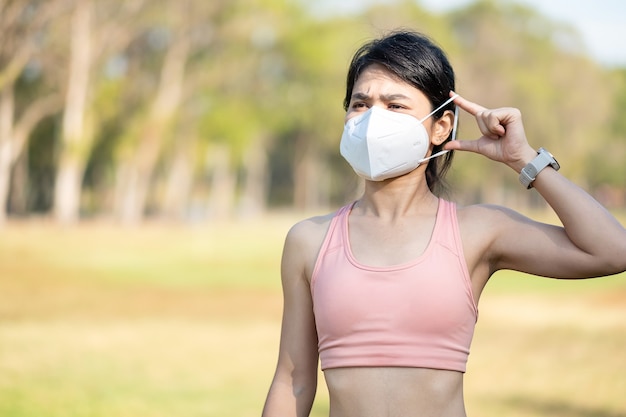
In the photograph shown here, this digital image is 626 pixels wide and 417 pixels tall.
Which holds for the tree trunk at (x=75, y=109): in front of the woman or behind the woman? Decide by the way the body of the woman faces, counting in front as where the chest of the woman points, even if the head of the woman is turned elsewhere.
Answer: behind

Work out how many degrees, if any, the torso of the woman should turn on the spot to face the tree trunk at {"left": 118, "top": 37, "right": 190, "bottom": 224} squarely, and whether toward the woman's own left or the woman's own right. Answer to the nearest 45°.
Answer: approximately 180°

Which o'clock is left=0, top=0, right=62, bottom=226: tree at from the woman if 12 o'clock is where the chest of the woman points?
The tree is roughly at 5 o'clock from the woman.

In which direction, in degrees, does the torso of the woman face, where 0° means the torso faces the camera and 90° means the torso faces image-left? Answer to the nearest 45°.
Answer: approximately 0°

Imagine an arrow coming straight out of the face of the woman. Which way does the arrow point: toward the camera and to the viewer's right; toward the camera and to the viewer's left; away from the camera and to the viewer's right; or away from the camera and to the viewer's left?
toward the camera and to the viewer's left
